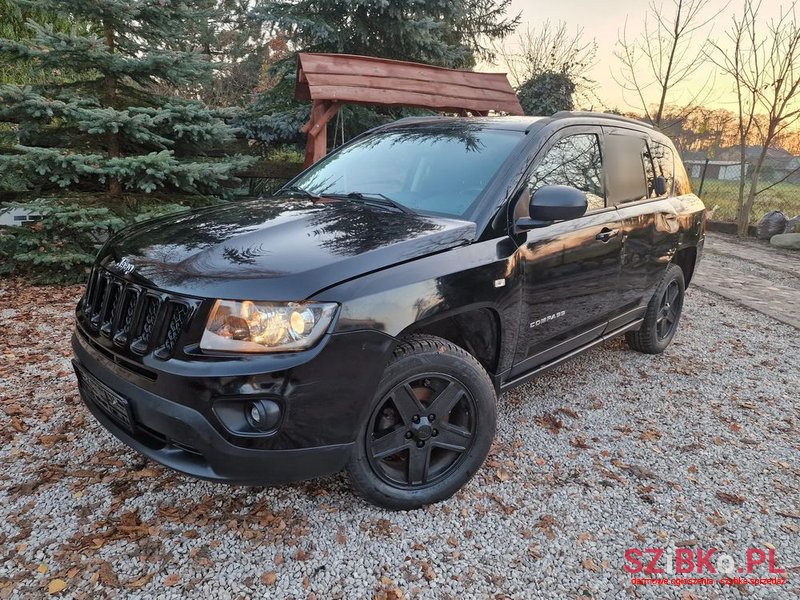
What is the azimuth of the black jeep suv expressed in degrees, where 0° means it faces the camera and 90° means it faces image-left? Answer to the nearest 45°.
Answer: approximately 45°

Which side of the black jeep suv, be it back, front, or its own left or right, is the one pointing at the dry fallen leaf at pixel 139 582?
front

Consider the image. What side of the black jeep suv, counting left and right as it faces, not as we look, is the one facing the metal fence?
back

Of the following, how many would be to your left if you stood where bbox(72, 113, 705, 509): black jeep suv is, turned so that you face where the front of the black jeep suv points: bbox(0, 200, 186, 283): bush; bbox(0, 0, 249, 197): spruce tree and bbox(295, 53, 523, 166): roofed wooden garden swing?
0

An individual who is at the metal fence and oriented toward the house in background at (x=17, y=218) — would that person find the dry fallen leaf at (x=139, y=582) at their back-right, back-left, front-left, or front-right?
front-left

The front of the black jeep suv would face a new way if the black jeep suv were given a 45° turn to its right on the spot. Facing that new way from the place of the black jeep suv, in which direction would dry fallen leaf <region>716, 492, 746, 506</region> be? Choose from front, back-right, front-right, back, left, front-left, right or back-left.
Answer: back

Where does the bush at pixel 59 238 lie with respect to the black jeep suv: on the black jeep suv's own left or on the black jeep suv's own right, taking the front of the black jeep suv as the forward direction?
on the black jeep suv's own right

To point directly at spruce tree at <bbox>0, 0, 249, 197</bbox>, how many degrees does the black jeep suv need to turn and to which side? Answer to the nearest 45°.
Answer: approximately 90° to its right

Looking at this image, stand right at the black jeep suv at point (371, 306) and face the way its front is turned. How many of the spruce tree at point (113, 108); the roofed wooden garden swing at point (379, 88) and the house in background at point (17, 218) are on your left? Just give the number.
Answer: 0

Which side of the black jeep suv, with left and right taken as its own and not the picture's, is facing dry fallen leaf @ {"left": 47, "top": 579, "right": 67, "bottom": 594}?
front

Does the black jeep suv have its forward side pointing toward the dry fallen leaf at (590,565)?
no

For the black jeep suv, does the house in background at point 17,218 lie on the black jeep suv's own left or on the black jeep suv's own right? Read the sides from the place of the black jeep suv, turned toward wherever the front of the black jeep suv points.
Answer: on the black jeep suv's own right

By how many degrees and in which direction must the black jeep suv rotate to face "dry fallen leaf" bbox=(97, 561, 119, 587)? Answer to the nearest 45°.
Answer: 0° — it already faces it

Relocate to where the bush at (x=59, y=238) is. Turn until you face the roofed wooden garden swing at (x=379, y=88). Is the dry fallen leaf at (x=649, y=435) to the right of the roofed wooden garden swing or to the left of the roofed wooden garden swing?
right
